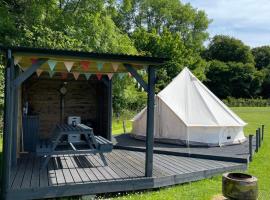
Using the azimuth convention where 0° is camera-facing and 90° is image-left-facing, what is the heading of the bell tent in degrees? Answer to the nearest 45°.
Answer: approximately 45°

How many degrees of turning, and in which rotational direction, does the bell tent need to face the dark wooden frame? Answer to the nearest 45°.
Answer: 0° — it already faces it

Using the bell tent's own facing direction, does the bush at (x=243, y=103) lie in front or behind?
behind

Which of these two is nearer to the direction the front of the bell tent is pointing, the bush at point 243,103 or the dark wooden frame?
the dark wooden frame
